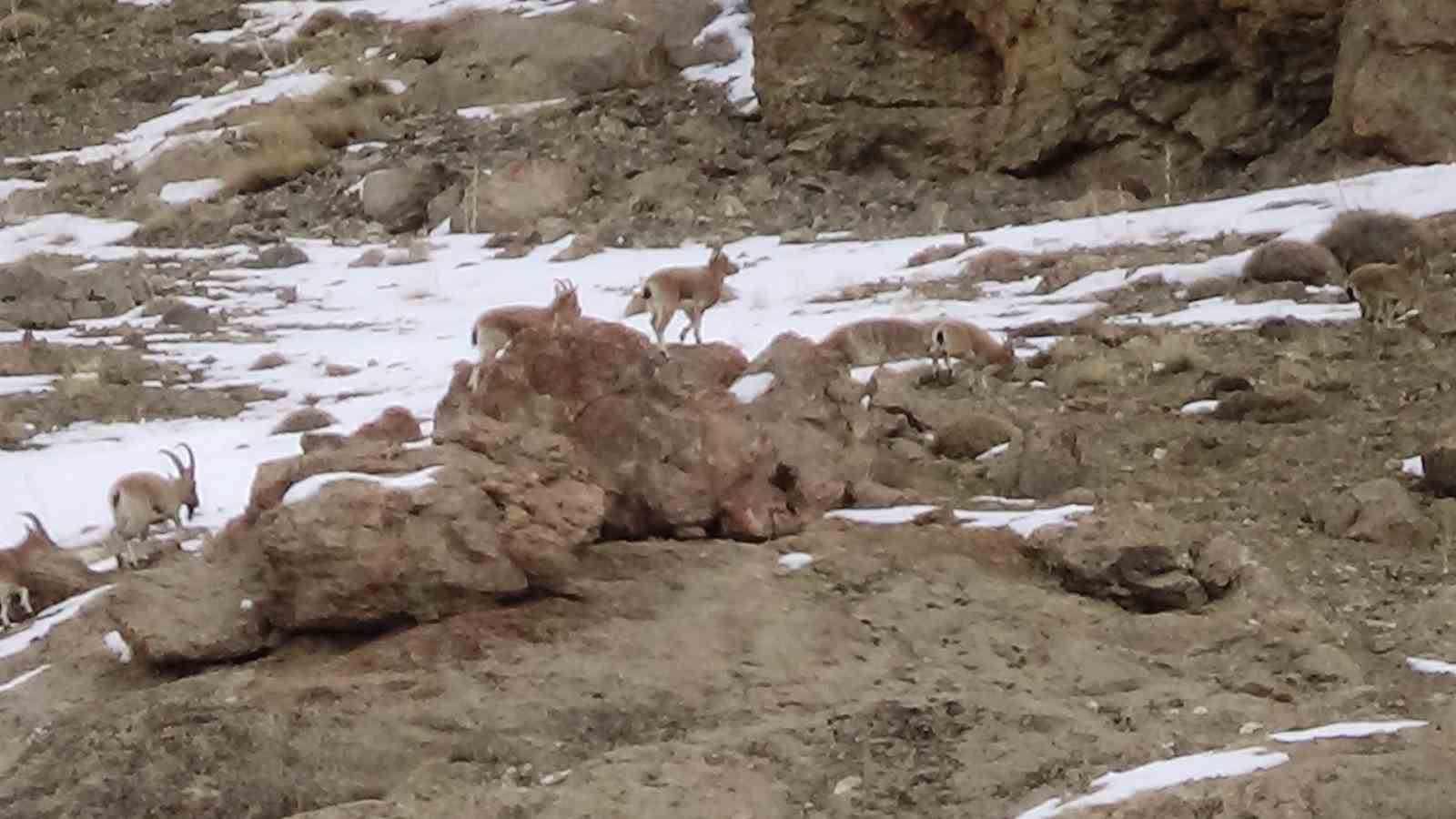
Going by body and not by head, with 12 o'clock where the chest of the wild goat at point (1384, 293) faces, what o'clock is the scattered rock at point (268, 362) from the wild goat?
The scattered rock is roughly at 6 o'clock from the wild goat.

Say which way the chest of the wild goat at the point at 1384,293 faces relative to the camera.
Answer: to the viewer's right

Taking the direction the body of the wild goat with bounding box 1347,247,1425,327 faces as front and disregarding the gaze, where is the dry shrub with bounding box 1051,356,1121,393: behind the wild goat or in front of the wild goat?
behind

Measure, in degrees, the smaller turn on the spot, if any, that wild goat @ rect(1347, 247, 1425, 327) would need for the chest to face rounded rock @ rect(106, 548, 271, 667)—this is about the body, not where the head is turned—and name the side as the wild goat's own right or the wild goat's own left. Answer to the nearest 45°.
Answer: approximately 135° to the wild goat's own right

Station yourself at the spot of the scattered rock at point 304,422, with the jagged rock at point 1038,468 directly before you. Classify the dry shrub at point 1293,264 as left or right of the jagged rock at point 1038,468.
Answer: left

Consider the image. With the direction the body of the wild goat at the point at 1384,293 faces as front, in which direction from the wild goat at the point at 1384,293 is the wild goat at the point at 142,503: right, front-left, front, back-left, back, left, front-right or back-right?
back-right

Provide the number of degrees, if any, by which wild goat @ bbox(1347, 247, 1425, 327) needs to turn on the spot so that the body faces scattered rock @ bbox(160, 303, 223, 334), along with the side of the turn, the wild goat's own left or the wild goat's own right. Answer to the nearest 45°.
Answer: approximately 180°

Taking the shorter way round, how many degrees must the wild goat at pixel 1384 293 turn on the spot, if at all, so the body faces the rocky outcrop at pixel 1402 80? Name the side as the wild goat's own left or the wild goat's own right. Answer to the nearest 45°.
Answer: approximately 90° to the wild goat's own left

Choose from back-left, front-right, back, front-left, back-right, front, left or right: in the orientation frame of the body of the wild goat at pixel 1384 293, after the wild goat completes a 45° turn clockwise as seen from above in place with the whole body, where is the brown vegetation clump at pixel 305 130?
back
